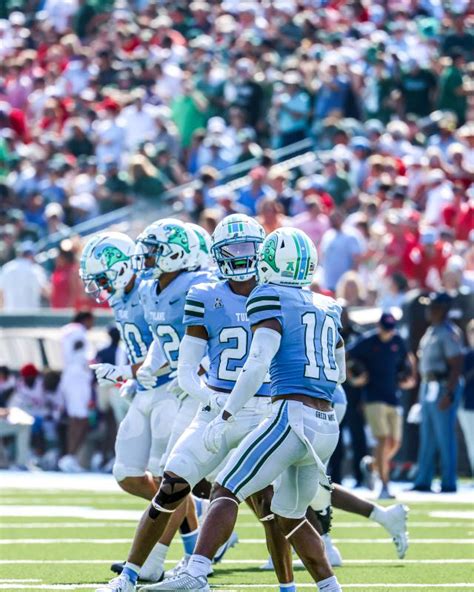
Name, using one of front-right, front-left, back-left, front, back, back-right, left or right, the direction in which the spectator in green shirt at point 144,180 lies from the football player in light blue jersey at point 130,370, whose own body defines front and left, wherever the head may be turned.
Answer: back-right

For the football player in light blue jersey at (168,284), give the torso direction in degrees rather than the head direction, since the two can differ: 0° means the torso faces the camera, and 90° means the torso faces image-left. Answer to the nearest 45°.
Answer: approximately 45°

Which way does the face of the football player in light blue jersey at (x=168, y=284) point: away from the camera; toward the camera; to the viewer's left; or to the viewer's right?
to the viewer's left

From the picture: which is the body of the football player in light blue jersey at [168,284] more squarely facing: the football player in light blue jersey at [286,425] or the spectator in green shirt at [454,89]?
the football player in light blue jersey

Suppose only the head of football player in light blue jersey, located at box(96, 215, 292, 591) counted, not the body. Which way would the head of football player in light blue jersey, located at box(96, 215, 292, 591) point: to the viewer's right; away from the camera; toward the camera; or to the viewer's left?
toward the camera

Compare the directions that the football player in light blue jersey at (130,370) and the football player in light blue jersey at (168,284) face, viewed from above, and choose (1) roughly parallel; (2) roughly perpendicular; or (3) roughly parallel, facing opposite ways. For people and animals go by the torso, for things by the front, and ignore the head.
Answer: roughly parallel

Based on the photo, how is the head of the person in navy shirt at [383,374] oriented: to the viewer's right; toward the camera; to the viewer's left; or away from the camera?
toward the camera

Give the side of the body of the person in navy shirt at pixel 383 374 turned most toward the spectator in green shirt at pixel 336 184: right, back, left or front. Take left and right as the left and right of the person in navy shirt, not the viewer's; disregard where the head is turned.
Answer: back

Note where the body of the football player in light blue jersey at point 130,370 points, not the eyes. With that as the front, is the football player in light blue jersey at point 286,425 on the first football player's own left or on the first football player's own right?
on the first football player's own left

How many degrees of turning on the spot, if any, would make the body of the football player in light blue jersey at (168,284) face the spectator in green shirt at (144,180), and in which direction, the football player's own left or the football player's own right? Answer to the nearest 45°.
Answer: approximately 135° to the football player's own right

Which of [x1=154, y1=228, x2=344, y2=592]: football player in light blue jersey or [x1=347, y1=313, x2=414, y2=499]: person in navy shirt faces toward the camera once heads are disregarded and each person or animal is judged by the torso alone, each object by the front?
the person in navy shirt

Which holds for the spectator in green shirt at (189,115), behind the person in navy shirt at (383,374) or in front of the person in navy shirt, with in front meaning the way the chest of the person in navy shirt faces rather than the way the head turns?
behind

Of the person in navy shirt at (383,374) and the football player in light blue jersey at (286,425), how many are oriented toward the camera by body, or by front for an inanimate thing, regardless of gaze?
1

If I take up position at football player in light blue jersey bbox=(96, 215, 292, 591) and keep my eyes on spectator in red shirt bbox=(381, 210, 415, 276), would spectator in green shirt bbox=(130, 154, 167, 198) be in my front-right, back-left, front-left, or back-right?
front-left

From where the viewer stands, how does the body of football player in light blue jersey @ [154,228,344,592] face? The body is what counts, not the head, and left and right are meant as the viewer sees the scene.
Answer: facing away from the viewer and to the left of the viewer

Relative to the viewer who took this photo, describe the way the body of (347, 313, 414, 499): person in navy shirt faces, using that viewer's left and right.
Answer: facing the viewer

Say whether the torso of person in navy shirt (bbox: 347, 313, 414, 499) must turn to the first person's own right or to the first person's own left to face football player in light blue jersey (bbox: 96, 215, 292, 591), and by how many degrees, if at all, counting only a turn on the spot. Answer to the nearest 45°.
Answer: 0° — they already face them
